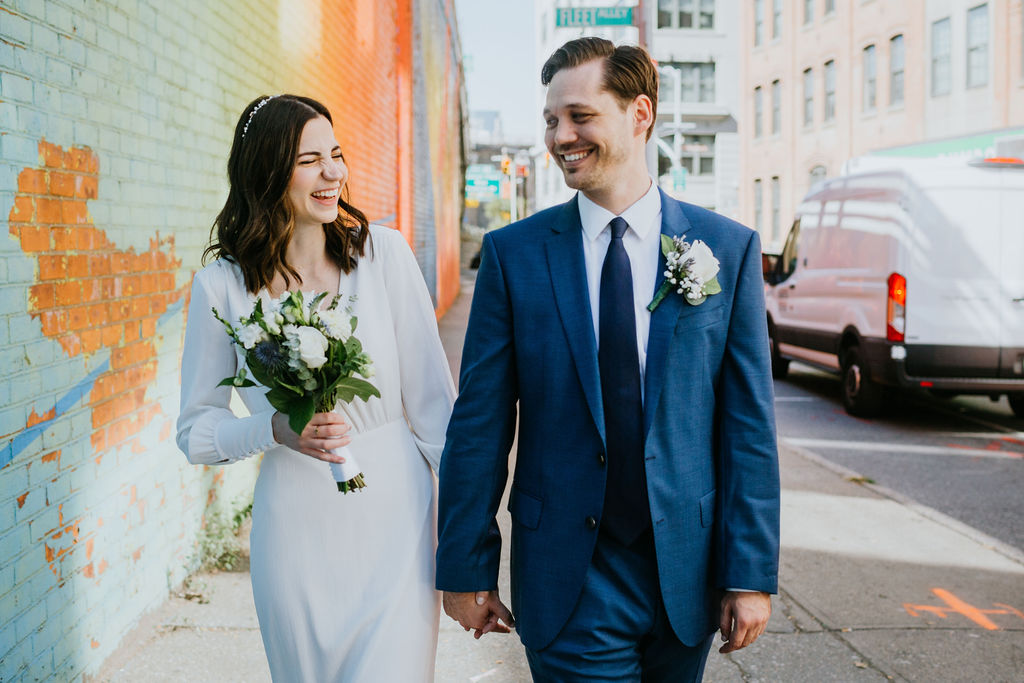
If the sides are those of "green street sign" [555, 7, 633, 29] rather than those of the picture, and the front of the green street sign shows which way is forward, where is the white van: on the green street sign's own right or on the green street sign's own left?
on the green street sign's own left

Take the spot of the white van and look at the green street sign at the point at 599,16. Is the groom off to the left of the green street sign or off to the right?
left

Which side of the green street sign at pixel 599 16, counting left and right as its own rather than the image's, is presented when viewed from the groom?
front

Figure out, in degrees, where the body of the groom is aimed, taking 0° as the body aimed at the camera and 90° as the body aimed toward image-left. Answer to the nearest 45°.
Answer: approximately 0°

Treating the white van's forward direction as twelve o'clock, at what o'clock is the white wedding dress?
The white wedding dress is roughly at 8 o'clock from the white van.

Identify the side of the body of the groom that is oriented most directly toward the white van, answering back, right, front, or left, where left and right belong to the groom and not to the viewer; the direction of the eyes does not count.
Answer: back

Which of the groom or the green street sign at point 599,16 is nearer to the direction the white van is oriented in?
the green street sign

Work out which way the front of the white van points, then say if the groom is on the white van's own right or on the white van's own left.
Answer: on the white van's own left

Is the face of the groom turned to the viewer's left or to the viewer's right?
to the viewer's left

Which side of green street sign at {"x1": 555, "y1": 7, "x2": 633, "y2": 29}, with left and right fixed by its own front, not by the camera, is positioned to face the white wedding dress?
front

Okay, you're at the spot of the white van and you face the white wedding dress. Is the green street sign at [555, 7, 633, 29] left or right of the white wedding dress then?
right

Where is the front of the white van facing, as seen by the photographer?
facing away from the viewer and to the left of the viewer

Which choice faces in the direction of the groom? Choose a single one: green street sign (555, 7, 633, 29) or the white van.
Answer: the green street sign

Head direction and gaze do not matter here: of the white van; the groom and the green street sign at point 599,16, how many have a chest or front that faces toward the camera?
2
